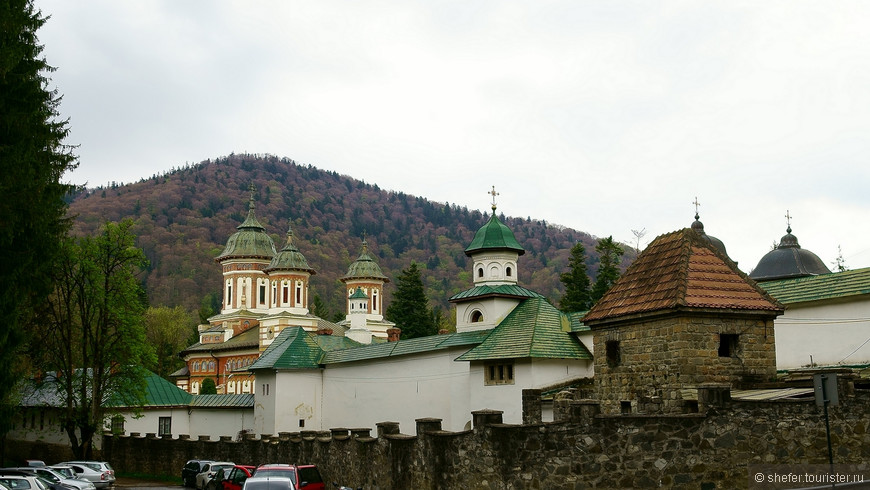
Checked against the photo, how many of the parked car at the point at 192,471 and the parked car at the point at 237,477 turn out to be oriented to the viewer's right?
0

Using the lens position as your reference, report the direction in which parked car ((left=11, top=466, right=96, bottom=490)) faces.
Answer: facing the viewer and to the right of the viewer

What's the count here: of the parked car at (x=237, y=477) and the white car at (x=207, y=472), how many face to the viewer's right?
0

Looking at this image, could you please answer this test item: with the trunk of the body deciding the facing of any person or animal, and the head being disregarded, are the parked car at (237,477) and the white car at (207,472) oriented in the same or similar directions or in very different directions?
same or similar directions

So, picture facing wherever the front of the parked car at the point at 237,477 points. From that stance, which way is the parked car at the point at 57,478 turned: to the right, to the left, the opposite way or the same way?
to the left

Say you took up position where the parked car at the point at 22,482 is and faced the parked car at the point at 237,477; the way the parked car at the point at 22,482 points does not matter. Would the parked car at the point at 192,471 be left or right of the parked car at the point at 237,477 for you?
left

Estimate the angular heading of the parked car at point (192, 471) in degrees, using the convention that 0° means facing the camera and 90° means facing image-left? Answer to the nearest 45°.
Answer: approximately 45°
